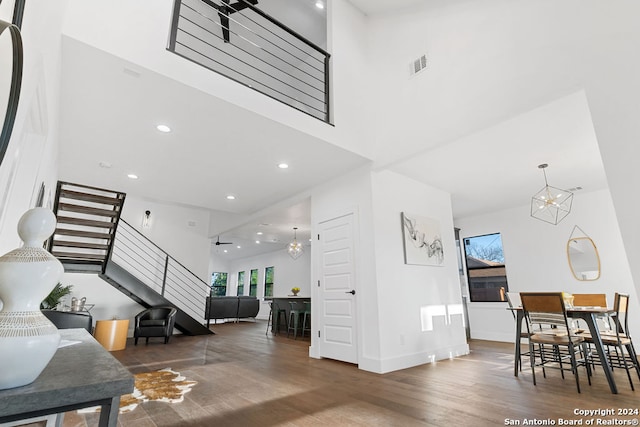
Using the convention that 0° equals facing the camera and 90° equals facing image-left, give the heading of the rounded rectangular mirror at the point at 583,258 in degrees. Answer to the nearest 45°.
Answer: approximately 45°

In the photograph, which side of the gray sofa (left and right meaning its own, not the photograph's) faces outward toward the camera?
back

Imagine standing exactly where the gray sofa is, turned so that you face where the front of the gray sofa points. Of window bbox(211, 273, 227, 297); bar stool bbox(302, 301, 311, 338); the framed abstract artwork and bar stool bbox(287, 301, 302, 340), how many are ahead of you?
1

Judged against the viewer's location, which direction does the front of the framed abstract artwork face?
facing the viewer and to the right of the viewer

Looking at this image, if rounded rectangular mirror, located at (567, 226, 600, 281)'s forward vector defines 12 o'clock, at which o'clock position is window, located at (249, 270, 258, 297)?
The window is roughly at 2 o'clock from the rounded rectangular mirror.

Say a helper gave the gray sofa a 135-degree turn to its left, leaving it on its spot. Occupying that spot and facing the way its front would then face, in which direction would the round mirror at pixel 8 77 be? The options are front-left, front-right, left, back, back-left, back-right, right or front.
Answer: front-left

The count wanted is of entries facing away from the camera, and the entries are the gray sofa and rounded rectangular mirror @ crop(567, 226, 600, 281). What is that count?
1

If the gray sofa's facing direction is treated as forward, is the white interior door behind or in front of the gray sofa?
behind

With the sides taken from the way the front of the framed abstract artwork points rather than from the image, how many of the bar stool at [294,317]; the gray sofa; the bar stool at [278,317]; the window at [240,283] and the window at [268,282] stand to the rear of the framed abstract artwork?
5

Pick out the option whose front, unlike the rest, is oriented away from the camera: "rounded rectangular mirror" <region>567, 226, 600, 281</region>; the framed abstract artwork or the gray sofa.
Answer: the gray sofa
